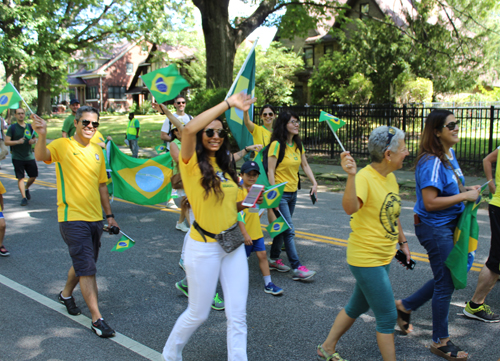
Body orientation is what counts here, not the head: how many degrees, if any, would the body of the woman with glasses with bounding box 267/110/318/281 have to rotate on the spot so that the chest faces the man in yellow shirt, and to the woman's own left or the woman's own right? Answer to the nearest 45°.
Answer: approximately 90° to the woman's own right

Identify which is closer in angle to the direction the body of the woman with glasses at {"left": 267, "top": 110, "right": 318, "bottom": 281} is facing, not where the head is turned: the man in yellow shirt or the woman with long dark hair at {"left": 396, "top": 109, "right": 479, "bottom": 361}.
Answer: the woman with long dark hair

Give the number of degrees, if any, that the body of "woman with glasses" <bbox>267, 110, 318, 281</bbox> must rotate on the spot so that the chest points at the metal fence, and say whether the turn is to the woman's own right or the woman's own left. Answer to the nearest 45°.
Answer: approximately 135° to the woman's own left

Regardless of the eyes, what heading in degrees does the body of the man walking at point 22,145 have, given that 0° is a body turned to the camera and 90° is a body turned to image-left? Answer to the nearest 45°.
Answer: approximately 0°

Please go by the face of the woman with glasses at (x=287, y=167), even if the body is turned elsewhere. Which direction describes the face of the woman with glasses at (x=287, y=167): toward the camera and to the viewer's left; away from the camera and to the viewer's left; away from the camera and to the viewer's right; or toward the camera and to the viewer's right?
toward the camera and to the viewer's right

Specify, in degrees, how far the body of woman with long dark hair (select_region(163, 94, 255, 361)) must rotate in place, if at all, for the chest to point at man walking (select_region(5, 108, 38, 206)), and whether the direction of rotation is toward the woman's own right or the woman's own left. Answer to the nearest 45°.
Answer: approximately 180°

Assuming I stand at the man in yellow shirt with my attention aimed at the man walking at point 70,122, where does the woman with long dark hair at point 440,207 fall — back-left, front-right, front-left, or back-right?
back-right

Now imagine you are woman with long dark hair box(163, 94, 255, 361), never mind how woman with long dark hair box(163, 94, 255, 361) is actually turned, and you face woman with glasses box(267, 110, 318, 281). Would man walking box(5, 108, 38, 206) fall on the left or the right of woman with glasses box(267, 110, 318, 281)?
left

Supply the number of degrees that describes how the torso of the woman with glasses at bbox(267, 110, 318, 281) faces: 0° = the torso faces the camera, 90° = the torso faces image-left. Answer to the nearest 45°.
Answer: approximately 315°
